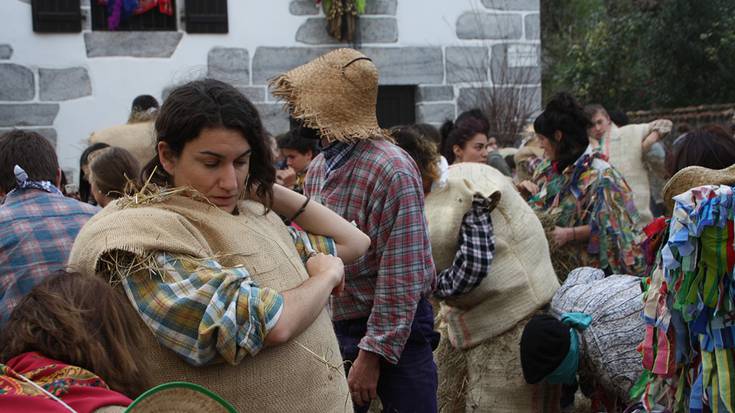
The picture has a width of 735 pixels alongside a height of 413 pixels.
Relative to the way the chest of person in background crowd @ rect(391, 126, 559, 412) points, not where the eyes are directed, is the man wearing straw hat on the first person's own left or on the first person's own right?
on the first person's own left

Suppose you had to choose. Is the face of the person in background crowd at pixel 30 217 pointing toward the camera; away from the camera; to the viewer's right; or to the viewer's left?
away from the camera

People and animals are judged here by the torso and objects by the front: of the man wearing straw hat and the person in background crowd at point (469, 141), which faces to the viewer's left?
the man wearing straw hat

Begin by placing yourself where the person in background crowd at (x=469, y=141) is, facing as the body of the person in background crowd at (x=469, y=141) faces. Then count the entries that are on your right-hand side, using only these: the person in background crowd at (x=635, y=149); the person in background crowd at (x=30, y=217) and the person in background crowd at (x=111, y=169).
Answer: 2

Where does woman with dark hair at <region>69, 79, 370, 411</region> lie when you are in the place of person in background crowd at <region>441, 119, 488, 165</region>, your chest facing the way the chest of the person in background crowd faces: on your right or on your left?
on your right

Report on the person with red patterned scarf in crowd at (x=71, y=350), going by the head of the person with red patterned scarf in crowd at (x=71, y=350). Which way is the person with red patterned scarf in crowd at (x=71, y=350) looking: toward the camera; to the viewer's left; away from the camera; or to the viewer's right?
away from the camera

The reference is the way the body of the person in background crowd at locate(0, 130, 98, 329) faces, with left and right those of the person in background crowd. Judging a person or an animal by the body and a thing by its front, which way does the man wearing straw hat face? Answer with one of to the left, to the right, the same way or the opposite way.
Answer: to the left

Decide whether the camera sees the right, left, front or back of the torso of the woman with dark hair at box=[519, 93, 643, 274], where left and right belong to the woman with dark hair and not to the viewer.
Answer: left

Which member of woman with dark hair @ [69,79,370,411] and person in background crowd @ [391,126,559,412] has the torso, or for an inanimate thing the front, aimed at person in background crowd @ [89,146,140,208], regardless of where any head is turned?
person in background crowd @ [391,126,559,412]

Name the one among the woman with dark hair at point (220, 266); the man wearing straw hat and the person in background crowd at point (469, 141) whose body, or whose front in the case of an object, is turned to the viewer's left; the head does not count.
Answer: the man wearing straw hat

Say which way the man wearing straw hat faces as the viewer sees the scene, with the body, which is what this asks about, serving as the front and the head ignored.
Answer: to the viewer's left

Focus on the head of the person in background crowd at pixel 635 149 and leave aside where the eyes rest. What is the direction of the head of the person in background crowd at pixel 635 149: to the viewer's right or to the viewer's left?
to the viewer's left

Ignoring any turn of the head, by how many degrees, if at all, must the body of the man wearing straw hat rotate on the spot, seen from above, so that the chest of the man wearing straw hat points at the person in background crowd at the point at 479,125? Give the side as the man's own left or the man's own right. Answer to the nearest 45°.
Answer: approximately 90° to the man's own right

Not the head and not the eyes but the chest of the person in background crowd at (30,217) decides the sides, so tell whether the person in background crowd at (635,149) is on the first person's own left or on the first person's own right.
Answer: on the first person's own right

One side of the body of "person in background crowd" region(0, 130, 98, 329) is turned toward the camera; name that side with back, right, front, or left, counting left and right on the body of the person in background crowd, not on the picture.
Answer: back
